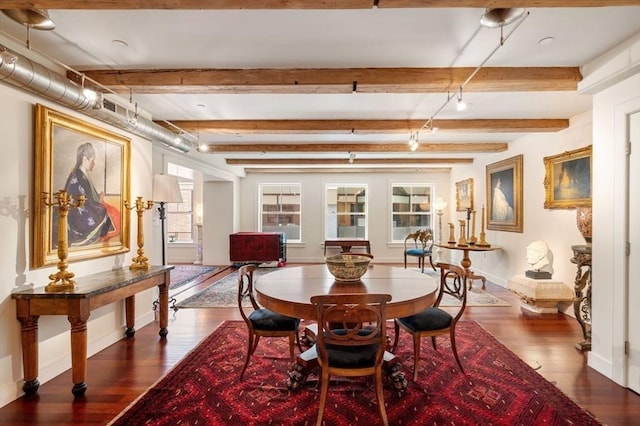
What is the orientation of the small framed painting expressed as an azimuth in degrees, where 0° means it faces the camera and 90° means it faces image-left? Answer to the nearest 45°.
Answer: approximately 45°

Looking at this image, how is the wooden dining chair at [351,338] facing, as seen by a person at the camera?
facing away from the viewer

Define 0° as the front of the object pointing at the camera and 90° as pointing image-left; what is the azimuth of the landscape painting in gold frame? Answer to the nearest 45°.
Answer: approximately 45°

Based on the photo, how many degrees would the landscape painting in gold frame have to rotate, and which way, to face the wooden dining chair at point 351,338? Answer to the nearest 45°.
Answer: approximately 45° to its left

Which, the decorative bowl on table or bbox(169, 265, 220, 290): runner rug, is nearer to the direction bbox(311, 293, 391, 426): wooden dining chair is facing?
the decorative bowl on table

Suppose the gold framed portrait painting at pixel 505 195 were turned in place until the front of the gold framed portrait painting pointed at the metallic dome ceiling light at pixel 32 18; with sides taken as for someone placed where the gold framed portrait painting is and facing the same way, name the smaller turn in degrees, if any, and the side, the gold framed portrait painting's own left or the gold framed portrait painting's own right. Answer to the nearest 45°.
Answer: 0° — it already faces it

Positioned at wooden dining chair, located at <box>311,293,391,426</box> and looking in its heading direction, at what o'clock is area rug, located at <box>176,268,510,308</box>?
The area rug is roughly at 11 o'clock from the wooden dining chair.
